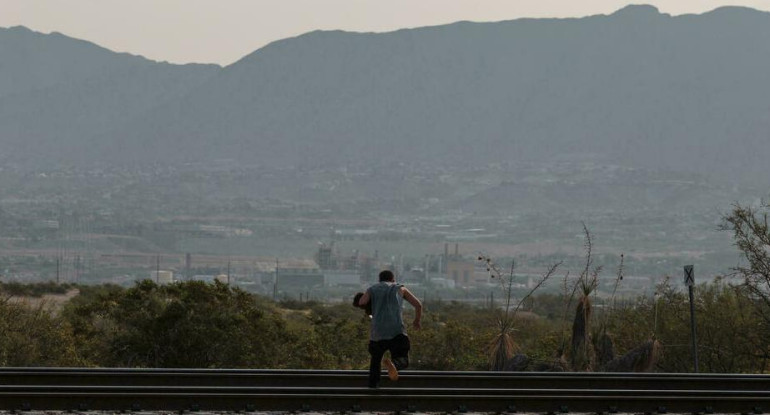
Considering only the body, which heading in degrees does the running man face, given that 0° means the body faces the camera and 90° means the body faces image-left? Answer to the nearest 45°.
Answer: approximately 180°
